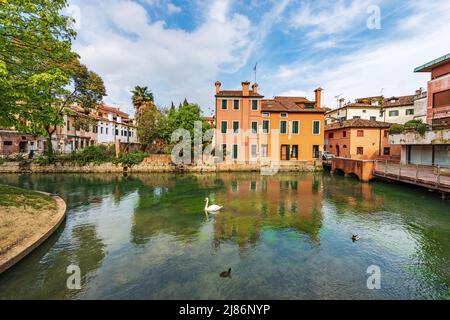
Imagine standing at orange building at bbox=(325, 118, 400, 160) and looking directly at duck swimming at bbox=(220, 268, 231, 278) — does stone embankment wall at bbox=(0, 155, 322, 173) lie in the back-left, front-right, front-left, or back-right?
front-right

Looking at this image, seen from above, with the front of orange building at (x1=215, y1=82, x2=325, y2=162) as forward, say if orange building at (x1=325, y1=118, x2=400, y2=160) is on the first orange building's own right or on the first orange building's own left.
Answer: on the first orange building's own left

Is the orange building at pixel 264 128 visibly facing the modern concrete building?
no

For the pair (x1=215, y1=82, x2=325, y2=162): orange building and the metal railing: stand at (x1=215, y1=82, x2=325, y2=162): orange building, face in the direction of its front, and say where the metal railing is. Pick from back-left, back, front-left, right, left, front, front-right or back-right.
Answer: front-left

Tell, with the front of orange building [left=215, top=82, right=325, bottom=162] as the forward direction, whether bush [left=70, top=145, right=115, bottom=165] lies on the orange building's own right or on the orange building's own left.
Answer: on the orange building's own right

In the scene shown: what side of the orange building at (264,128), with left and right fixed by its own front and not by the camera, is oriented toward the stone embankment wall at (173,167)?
right

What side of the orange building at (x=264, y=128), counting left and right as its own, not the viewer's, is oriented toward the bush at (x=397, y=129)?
left

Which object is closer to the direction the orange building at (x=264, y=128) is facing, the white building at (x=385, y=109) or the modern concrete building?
the modern concrete building

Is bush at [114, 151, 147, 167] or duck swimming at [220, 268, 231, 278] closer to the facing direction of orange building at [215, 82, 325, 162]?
the duck swimming

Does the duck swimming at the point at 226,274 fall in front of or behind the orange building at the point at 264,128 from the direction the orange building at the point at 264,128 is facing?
in front

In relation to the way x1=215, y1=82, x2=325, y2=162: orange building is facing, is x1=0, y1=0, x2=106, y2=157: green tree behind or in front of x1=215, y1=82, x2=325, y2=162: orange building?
in front

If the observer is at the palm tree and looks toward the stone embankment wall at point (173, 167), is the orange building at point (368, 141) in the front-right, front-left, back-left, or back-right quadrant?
front-left

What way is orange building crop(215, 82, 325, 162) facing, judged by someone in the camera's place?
facing the viewer
